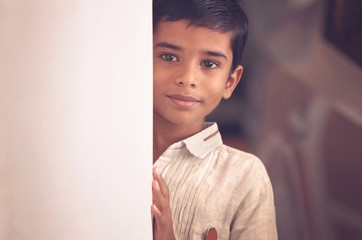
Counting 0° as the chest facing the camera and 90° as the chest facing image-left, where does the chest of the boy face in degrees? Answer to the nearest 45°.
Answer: approximately 45°
